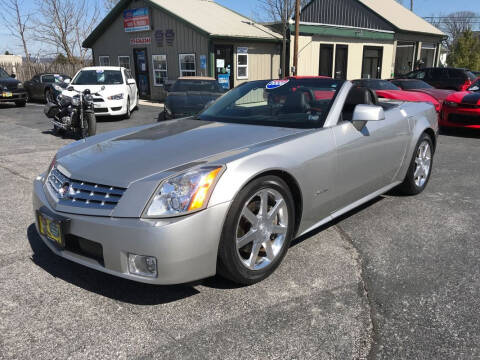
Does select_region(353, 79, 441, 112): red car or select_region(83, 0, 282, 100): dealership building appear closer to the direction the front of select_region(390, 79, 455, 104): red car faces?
the red car

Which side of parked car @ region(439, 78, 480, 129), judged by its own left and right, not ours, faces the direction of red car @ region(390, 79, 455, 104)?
right

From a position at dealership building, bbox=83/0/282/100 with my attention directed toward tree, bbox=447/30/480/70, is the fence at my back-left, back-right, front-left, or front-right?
back-left

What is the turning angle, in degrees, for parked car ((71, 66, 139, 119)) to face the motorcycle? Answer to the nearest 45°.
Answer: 0° — it already faces it

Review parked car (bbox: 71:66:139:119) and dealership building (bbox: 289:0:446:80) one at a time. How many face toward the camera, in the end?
2

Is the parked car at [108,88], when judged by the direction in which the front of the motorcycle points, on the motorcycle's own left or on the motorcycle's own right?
on the motorcycle's own left

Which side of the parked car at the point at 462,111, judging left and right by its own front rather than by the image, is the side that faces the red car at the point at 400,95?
right

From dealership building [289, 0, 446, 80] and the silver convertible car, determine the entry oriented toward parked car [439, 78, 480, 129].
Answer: the dealership building

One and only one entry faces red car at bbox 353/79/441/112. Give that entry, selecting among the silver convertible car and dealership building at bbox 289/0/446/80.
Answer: the dealership building

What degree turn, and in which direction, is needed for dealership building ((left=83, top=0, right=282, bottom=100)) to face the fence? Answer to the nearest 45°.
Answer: approximately 90° to its right

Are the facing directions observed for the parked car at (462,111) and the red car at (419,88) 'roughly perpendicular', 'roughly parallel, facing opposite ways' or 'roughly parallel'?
roughly perpendicular

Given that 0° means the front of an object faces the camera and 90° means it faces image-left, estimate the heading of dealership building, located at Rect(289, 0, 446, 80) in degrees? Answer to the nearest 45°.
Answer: approximately 0°

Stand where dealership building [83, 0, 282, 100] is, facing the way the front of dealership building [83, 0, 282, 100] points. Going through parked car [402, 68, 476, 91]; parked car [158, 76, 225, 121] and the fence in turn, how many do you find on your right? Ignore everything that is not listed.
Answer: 1

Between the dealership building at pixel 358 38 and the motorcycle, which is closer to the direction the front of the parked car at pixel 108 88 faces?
the motorcycle

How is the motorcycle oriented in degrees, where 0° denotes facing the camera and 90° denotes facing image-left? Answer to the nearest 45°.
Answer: approximately 315°
